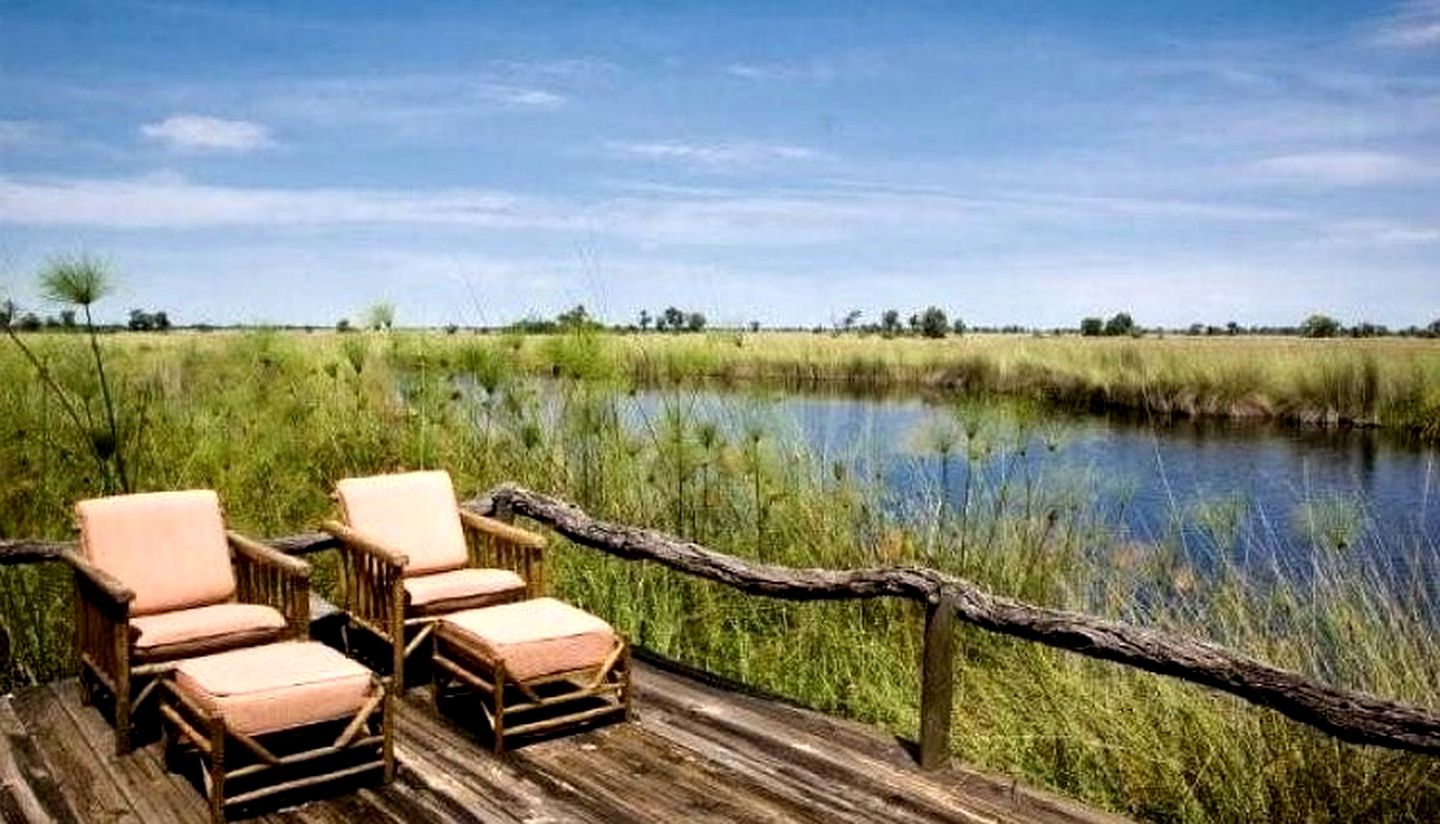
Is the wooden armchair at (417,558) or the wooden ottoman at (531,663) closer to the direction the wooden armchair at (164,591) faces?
the wooden ottoman

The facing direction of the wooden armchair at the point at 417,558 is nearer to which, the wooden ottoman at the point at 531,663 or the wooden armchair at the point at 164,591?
the wooden ottoman

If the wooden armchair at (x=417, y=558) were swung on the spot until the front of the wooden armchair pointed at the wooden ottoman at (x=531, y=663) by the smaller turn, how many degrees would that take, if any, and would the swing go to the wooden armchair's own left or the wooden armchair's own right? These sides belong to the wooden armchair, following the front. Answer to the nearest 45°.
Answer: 0° — it already faces it

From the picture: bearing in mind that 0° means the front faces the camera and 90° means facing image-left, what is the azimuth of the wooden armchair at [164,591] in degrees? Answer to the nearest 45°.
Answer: approximately 315°

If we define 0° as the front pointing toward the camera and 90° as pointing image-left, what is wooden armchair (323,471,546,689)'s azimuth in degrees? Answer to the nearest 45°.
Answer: approximately 315°

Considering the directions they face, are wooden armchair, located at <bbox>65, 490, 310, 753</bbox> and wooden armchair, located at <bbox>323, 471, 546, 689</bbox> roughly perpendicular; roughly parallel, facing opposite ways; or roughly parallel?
roughly parallel

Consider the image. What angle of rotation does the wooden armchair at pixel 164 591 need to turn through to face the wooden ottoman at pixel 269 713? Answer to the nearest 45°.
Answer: approximately 45° to its right

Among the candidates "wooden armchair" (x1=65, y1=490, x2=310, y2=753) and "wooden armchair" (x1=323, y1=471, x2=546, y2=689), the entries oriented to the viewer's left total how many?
0

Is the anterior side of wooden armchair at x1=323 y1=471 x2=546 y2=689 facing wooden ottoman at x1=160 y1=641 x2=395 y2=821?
no
